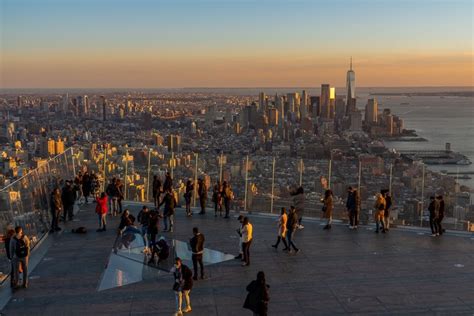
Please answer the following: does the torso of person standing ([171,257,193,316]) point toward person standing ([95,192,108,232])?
no

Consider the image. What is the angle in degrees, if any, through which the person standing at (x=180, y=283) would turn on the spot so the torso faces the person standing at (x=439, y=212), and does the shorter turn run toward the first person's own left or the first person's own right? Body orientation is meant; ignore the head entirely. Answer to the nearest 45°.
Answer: approximately 180°

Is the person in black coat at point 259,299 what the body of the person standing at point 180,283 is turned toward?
no

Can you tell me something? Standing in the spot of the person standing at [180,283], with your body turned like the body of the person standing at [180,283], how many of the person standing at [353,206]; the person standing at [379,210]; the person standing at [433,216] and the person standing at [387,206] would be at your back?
4

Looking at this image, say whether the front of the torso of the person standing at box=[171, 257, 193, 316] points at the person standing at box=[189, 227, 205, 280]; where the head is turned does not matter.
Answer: no

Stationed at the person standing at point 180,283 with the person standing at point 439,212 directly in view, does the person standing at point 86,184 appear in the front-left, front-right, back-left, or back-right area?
front-left

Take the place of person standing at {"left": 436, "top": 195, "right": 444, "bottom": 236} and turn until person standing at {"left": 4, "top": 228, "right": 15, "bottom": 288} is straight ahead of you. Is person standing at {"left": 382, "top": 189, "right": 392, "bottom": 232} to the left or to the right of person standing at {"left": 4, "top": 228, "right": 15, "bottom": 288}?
right
